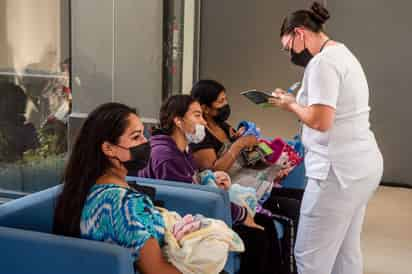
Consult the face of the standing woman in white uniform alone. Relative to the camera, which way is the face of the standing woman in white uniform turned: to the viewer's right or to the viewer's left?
to the viewer's left

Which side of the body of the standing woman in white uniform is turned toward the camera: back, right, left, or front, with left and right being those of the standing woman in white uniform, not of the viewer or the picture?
left

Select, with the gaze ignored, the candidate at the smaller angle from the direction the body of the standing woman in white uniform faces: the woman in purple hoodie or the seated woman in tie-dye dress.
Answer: the woman in purple hoodie

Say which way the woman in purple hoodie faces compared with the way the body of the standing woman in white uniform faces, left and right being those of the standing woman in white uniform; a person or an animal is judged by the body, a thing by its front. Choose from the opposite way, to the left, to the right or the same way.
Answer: the opposite way

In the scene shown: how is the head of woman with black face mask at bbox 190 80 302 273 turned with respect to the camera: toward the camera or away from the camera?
toward the camera

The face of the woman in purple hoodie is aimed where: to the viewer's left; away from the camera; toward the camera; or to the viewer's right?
to the viewer's right

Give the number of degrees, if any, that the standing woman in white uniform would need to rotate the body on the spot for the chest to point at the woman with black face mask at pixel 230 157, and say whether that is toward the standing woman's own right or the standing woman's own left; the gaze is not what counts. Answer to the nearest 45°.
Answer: approximately 45° to the standing woman's own right

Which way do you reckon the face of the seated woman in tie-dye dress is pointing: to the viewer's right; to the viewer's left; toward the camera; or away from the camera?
to the viewer's right

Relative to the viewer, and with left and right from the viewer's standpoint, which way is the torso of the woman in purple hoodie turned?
facing to the right of the viewer

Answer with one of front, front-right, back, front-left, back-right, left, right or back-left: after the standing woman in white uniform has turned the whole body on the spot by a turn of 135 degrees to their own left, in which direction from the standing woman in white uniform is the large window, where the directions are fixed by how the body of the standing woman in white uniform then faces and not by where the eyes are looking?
back

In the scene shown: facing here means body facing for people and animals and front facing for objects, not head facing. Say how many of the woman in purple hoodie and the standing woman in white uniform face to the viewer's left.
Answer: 1

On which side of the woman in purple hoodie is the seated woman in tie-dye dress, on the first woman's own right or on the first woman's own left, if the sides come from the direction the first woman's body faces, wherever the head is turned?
on the first woman's own right

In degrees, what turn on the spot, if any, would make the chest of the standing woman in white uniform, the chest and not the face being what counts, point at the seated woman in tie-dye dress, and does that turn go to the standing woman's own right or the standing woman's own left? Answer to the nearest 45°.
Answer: approximately 45° to the standing woman's own left

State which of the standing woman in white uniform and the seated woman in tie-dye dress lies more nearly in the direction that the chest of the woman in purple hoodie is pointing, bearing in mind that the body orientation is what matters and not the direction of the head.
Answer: the standing woman in white uniform
